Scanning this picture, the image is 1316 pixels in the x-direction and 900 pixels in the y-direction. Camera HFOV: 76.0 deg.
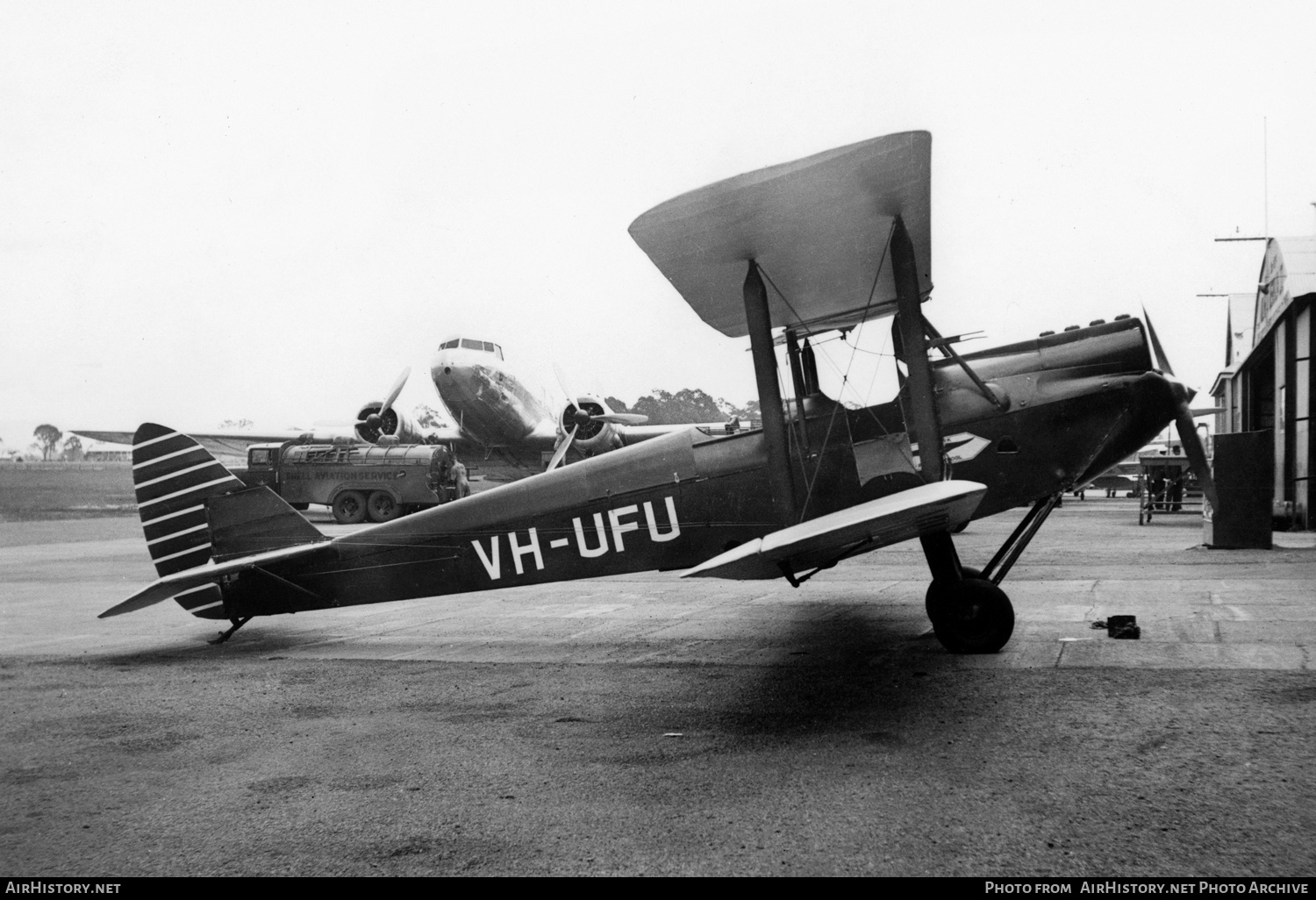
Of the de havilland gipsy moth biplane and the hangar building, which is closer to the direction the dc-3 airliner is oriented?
the de havilland gipsy moth biplane

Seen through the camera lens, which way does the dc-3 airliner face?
facing the viewer and to the left of the viewer

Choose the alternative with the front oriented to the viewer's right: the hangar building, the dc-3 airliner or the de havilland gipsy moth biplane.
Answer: the de havilland gipsy moth biplane

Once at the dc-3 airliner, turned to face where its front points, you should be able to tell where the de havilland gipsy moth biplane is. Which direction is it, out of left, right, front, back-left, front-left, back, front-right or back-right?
front-left

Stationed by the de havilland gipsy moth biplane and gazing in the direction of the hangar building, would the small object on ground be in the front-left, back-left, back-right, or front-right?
front-right

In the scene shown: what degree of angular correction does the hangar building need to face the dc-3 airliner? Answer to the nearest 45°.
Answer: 0° — it already faces it

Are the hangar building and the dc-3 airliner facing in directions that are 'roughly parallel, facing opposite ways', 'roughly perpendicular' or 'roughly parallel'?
roughly perpendicular

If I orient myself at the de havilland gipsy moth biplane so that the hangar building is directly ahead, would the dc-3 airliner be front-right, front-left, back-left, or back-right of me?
front-left

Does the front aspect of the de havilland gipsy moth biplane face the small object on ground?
yes

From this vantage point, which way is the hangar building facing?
to the viewer's left

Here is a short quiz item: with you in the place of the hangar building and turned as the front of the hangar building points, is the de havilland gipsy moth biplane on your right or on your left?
on your left

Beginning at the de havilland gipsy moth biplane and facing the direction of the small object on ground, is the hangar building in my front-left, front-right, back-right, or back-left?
front-left

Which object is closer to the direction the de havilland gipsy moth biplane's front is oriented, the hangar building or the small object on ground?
the small object on ground

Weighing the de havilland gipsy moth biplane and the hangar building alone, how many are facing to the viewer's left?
1

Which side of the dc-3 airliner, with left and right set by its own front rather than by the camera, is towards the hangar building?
left

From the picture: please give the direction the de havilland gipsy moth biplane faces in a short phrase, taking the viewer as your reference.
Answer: facing to the right of the viewer

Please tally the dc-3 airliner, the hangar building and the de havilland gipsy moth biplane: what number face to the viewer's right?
1

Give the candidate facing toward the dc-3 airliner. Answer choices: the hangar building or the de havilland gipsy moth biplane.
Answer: the hangar building

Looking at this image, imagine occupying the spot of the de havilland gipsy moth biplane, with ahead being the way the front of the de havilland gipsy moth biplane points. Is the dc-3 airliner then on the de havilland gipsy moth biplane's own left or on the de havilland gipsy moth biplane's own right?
on the de havilland gipsy moth biplane's own left
